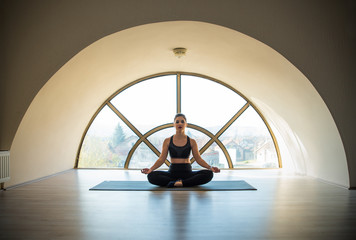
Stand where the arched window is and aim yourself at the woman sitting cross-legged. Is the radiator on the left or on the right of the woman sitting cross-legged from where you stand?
right

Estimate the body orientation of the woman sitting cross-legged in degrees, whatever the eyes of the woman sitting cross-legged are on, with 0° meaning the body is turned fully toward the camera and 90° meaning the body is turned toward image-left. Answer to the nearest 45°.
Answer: approximately 0°

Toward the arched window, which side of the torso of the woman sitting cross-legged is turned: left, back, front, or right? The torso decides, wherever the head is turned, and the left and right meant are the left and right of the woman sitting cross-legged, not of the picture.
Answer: back

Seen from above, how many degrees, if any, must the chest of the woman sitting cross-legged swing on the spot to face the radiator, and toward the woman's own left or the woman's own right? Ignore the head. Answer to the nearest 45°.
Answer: approximately 90° to the woman's own right
